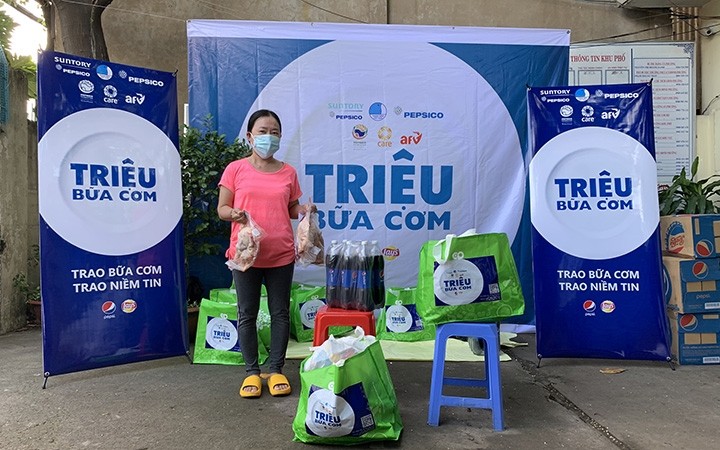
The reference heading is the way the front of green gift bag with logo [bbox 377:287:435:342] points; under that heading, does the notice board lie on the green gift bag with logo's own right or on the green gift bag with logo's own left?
on the green gift bag with logo's own left

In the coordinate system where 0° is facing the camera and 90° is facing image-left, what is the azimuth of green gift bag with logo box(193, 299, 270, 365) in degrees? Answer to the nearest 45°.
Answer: approximately 0°

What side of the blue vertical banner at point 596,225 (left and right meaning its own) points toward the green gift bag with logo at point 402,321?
right

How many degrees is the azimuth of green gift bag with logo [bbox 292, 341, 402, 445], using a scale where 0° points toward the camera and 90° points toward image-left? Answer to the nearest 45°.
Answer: approximately 0°

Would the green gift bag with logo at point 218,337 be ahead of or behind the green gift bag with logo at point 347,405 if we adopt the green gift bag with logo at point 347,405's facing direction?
behind

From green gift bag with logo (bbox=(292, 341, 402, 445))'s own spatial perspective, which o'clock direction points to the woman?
The woman is roughly at 5 o'clock from the green gift bag with logo.
